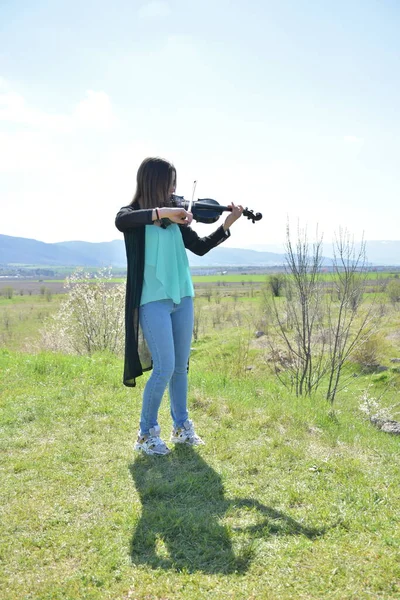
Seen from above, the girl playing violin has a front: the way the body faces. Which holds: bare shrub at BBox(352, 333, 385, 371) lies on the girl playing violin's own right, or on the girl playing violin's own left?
on the girl playing violin's own left

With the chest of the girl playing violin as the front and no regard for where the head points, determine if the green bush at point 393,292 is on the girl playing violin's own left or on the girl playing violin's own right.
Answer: on the girl playing violin's own left

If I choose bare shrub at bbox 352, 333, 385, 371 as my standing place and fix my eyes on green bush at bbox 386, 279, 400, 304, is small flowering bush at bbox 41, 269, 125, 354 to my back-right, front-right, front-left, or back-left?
back-left

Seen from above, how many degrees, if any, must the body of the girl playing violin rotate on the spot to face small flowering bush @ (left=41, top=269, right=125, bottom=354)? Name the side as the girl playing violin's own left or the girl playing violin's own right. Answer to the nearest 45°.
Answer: approximately 135° to the girl playing violin's own left

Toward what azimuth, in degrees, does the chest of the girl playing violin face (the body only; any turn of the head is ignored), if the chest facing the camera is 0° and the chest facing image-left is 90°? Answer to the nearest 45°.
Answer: approximately 315°

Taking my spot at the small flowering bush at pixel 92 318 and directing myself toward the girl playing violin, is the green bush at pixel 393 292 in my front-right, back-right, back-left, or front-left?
back-left
